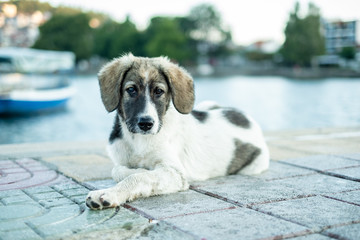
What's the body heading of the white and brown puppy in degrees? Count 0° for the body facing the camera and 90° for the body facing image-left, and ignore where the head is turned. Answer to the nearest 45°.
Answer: approximately 45°

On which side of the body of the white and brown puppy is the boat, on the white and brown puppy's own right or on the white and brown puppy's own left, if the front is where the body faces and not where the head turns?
on the white and brown puppy's own right
